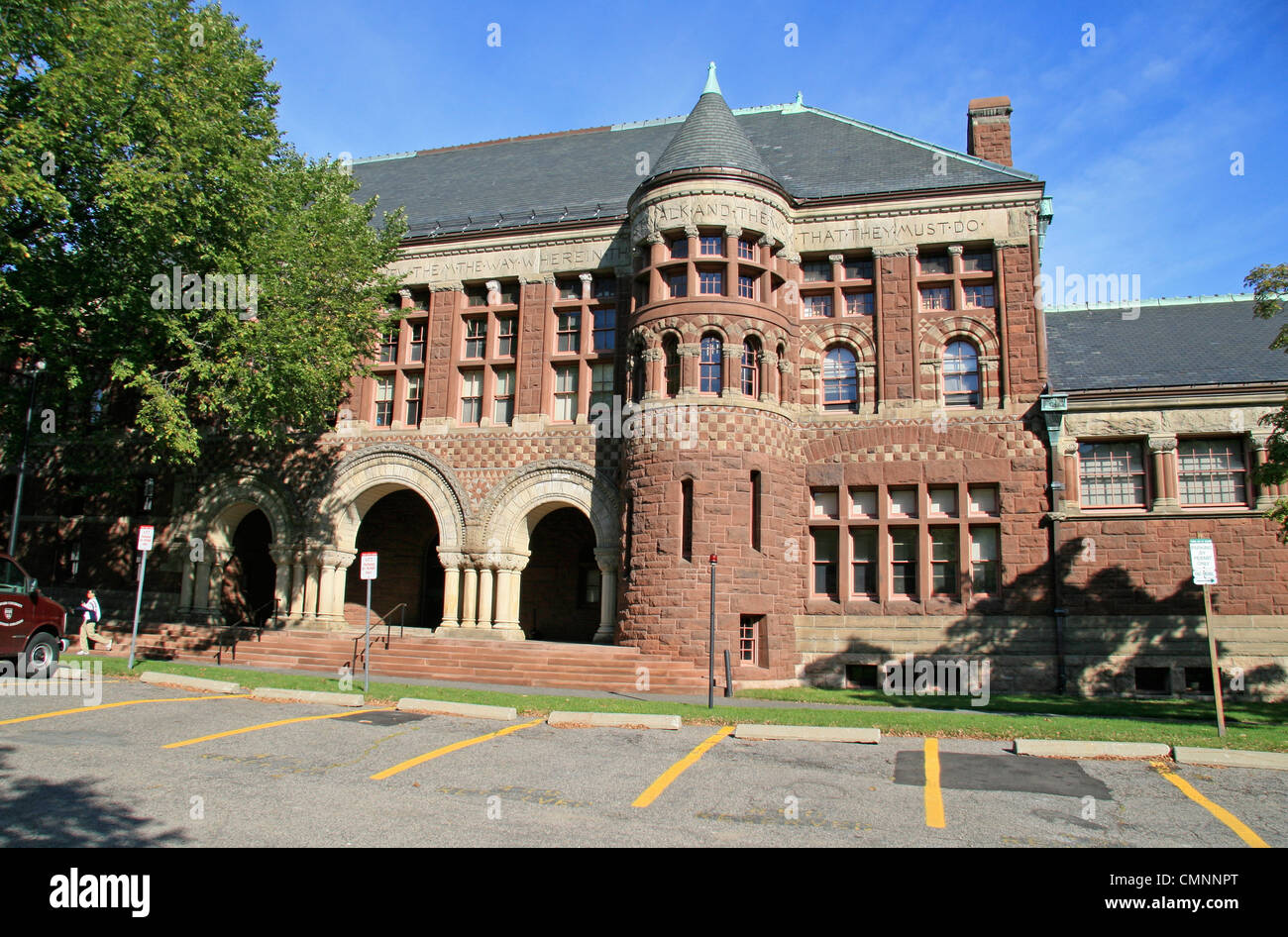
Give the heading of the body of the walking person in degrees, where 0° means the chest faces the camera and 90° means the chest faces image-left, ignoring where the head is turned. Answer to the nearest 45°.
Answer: approximately 90°

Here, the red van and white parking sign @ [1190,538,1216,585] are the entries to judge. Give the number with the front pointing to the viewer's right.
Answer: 1

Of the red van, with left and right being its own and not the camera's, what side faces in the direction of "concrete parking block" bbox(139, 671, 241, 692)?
front

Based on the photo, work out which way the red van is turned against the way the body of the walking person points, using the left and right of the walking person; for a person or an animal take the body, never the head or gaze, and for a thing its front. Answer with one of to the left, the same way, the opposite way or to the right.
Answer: the opposite way

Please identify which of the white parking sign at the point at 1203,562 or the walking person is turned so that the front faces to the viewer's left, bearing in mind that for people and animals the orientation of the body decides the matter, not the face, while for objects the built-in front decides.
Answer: the walking person

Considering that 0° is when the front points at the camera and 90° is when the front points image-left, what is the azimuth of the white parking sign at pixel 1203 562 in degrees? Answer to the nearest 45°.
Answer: approximately 0°

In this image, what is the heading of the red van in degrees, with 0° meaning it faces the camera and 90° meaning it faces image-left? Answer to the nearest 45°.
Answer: approximately 270°
